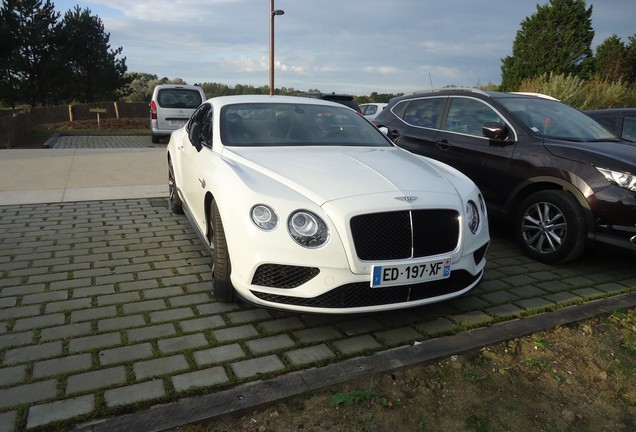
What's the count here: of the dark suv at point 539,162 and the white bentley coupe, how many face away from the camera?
0

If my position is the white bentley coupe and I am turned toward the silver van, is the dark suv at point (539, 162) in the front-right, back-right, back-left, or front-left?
front-right

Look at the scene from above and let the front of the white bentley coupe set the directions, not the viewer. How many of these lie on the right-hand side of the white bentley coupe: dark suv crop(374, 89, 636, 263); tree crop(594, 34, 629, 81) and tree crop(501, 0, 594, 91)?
0

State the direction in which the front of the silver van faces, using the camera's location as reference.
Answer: facing away from the viewer

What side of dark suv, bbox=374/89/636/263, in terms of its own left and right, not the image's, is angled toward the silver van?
back

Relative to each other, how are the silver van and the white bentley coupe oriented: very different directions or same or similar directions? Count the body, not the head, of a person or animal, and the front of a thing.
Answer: very different directions

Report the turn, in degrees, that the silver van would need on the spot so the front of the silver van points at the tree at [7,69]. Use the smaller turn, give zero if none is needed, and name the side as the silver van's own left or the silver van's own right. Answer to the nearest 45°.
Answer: approximately 45° to the silver van's own left

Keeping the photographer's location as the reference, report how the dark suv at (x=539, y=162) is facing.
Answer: facing the viewer and to the right of the viewer

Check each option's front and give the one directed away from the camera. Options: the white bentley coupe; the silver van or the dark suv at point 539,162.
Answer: the silver van

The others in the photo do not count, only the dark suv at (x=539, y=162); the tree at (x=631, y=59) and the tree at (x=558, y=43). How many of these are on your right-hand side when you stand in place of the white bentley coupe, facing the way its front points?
0

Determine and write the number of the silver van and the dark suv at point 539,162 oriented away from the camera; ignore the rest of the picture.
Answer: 1

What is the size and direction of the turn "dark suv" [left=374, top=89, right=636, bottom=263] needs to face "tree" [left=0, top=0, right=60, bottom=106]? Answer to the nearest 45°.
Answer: approximately 180°

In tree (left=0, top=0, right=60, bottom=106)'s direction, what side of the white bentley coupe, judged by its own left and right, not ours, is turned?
back

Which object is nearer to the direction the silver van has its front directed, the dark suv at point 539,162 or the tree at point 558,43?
the tree

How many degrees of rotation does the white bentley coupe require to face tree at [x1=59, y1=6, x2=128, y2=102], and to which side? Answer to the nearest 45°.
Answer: approximately 180°

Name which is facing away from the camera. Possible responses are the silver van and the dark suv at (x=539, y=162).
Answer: the silver van

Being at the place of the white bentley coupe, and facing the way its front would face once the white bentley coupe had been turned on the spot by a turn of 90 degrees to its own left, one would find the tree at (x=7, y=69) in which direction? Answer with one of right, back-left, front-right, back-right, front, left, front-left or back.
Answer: left

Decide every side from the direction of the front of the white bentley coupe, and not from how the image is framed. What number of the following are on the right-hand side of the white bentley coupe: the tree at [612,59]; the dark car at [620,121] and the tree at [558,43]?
0

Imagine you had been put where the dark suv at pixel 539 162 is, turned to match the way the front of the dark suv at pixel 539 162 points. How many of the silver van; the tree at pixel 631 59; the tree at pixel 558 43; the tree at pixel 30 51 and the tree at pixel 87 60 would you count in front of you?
0

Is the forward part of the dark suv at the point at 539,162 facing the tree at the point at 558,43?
no
